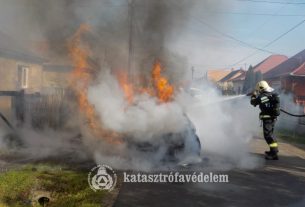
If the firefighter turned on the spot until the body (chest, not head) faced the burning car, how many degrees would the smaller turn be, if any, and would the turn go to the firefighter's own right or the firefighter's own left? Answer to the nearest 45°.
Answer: approximately 45° to the firefighter's own left

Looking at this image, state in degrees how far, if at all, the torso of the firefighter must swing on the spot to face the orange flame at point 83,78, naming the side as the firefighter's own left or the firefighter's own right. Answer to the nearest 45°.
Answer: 0° — they already face it

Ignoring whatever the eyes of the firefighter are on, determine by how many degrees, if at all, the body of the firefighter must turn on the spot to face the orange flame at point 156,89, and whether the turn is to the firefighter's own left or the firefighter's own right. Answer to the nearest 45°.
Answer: approximately 45° to the firefighter's own left

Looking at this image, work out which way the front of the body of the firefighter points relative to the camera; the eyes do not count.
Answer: to the viewer's left

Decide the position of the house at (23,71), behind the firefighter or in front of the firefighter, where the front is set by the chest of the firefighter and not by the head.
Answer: in front
